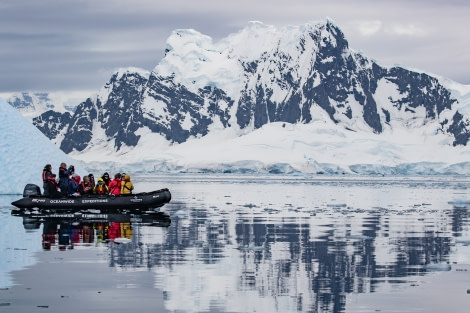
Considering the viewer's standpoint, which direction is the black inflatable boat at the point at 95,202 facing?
facing to the right of the viewer

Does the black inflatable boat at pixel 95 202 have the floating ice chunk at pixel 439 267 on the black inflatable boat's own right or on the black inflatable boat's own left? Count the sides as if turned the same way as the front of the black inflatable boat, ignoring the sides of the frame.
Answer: on the black inflatable boat's own right

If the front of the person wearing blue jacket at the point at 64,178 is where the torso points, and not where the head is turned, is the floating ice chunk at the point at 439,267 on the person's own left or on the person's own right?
on the person's own right

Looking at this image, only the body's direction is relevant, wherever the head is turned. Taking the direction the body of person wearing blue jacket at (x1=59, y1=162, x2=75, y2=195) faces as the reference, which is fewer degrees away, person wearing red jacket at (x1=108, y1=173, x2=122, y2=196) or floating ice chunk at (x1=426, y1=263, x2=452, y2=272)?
the person wearing red jacket

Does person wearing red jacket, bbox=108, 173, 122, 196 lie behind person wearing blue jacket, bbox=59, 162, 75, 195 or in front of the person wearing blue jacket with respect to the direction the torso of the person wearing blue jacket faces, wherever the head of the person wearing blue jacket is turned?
in front

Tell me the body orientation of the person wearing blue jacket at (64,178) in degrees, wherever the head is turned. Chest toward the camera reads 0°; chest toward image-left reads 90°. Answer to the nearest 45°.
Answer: approximately 270°
